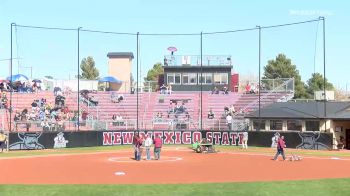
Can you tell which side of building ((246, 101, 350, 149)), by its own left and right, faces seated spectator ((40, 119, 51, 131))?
right

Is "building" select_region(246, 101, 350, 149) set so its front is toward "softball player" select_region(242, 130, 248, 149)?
no

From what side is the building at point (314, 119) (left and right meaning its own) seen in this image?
front
